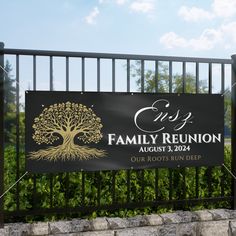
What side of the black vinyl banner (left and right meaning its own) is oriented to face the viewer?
front
